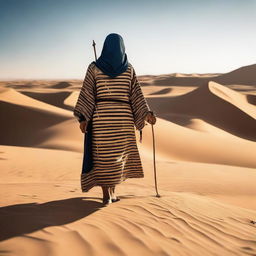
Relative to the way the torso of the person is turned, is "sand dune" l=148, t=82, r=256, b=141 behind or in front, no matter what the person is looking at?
in front

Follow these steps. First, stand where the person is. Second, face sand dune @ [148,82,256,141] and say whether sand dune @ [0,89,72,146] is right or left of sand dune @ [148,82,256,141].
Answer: left

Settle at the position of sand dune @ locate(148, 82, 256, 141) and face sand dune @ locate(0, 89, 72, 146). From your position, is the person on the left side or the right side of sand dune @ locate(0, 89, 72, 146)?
left

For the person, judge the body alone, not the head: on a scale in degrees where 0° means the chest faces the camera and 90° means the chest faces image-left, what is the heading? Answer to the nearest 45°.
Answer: approximately 180°

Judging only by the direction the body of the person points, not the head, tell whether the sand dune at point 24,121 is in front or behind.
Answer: in front

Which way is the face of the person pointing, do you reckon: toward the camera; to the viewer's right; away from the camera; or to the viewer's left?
away from the camera
